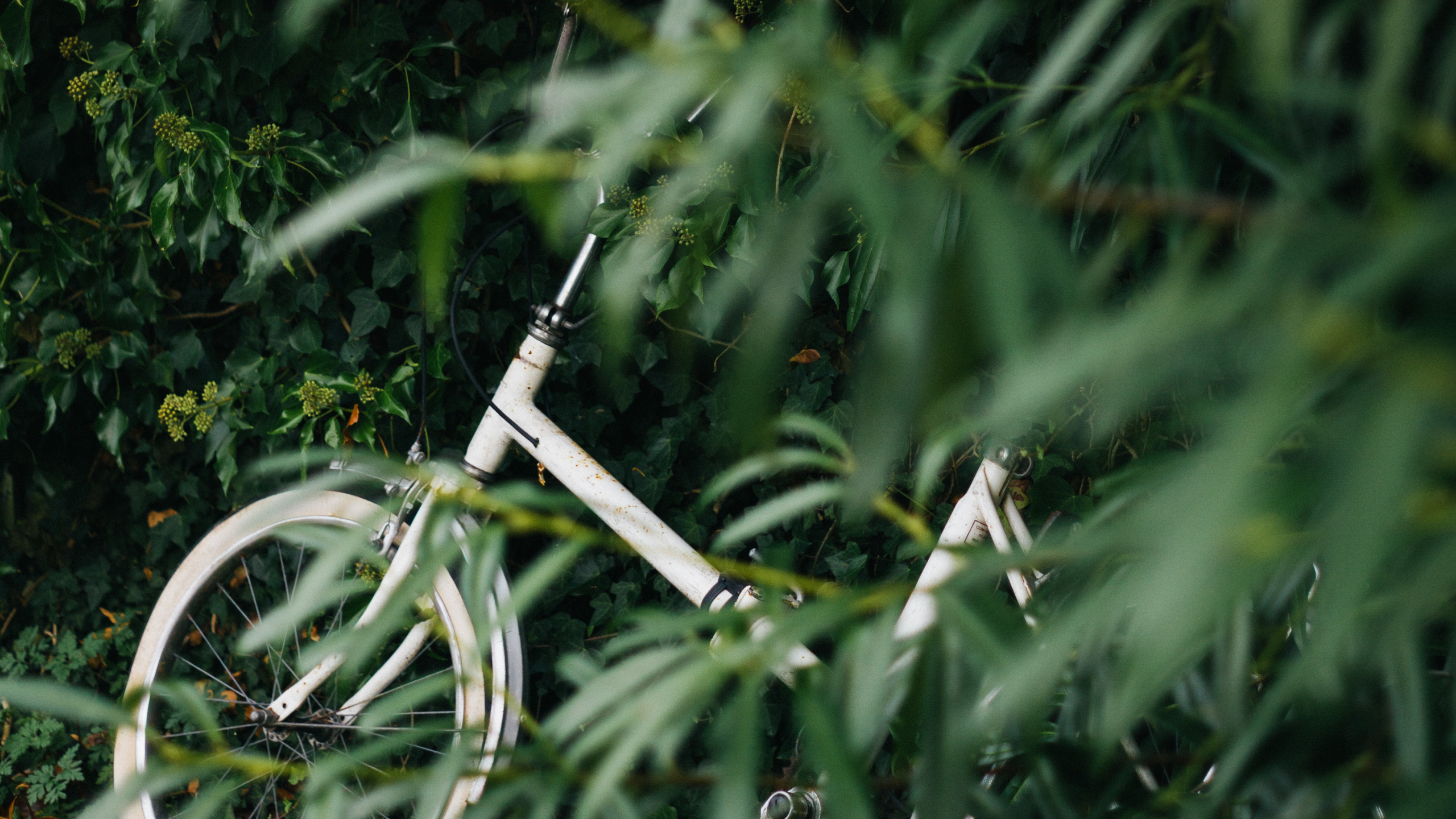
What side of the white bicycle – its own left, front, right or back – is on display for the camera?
left
